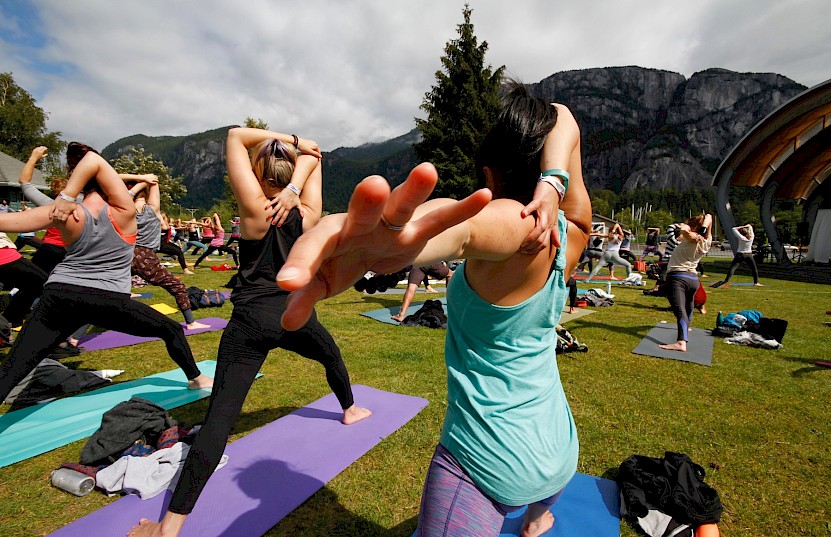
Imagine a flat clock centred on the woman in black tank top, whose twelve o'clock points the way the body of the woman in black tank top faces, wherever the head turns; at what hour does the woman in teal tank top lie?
The woman in teal tank top is roughly at 5 o'clock from the woman in black tank top.

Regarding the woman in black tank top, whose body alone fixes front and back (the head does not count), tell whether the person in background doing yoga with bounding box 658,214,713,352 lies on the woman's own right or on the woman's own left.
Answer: on the woman's own right

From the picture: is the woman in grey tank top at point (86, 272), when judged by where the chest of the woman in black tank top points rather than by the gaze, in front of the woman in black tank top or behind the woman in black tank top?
in front

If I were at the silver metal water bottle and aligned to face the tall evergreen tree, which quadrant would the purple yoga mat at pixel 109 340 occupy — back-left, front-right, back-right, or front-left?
front-left

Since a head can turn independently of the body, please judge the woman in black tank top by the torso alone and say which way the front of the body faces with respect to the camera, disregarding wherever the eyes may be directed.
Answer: away from the camera
